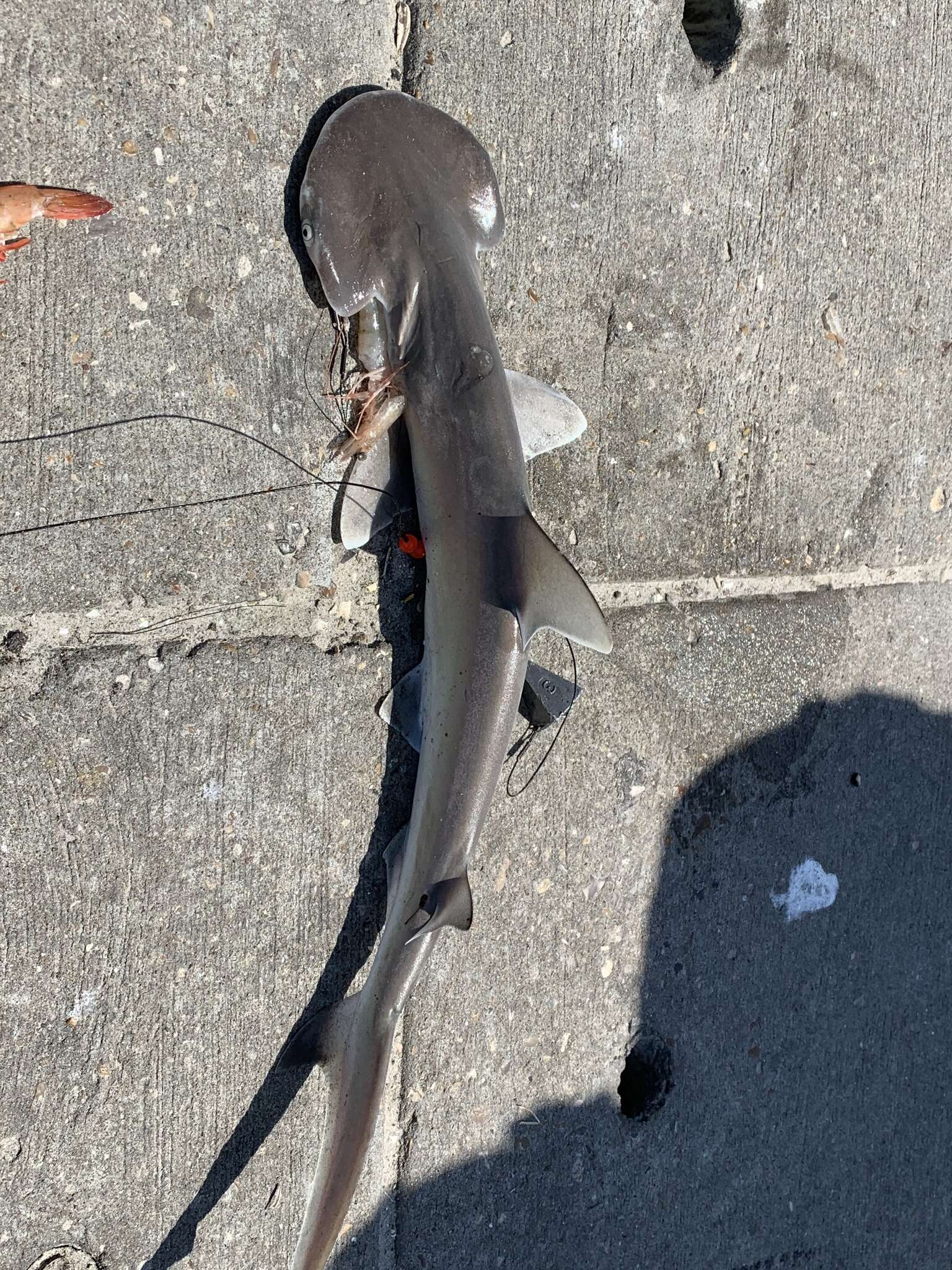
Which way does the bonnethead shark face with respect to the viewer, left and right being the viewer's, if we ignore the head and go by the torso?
facing away from the viewer
